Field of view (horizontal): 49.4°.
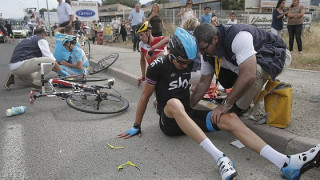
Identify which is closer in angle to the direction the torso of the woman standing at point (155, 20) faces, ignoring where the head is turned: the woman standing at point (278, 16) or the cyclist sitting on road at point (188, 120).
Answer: the cyclist sitting on road

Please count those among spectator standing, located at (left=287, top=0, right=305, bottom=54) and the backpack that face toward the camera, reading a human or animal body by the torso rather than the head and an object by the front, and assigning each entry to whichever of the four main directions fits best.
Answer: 1

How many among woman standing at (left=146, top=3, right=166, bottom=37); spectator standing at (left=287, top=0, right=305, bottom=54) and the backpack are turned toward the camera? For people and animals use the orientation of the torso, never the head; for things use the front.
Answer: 2

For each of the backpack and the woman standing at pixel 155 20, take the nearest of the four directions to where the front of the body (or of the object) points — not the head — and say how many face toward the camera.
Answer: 1

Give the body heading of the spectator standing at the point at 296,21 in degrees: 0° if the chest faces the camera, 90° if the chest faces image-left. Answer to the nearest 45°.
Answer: approximately 0°

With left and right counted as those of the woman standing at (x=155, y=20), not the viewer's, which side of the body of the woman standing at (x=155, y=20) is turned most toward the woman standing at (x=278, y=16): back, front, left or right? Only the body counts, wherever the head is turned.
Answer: left

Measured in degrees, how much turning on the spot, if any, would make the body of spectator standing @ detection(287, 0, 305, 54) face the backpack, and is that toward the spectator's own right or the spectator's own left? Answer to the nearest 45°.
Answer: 0° — they already face it

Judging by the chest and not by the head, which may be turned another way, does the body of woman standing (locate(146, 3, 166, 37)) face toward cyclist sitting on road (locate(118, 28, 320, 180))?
yes

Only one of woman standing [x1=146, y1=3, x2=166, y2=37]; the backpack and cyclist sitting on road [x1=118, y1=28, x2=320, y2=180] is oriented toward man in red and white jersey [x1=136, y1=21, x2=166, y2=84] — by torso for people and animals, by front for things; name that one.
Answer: the woman standing

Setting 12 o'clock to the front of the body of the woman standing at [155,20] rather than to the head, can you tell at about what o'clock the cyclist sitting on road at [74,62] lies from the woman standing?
The cyclist sitting on road is roughly at 1 o'clock from the woman standing.

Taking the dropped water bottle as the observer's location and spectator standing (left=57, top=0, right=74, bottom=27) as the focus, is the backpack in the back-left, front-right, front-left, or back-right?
back-right
